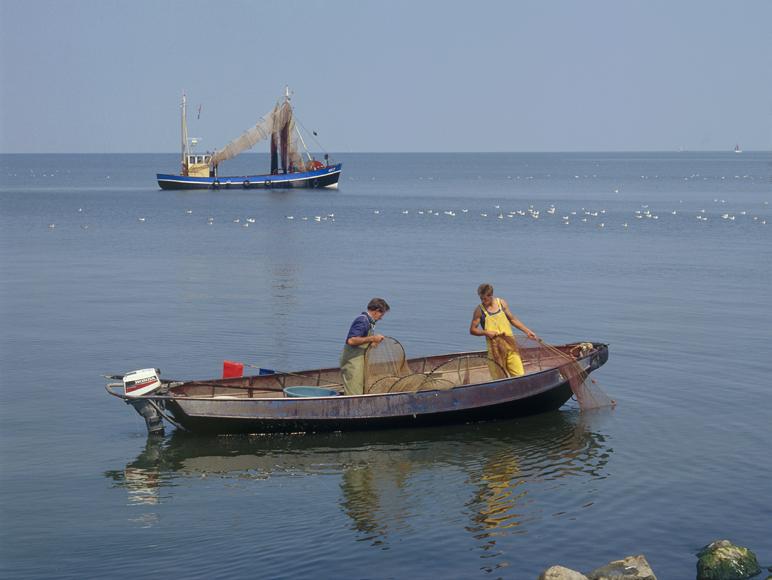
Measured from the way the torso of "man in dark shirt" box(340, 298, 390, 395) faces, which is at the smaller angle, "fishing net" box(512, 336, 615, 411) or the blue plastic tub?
the fishing net

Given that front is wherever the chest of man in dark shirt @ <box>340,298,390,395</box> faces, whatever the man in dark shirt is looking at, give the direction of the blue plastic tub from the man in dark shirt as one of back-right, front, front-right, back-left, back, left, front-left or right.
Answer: back-left

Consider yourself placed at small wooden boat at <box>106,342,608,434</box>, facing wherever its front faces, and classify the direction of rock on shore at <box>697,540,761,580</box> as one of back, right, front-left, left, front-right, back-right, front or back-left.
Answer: front-right

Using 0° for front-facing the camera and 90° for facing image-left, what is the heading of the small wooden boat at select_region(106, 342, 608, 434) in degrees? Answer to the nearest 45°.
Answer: approximately 270°

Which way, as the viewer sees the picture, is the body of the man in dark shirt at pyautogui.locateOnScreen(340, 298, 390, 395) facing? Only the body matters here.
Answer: to the viewer's right

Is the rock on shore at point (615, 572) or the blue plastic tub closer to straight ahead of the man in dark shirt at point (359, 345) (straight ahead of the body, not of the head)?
the rock on shore

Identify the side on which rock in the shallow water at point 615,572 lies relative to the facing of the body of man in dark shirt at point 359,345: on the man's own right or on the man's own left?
on the man's own right

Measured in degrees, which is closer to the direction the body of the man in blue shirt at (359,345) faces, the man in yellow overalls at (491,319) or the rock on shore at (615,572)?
the man in yellow overalls
